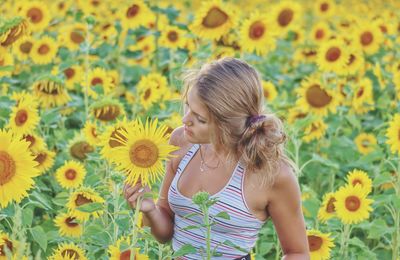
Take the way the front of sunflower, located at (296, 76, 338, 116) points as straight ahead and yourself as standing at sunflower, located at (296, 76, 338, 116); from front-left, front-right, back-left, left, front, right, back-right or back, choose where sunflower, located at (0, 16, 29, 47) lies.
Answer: front-right

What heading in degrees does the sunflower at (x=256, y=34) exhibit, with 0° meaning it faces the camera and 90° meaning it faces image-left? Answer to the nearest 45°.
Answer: approximately 0°

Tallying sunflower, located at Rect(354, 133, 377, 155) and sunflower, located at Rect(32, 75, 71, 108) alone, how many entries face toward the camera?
2

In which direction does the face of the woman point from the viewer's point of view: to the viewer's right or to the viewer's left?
to the viewer's left
